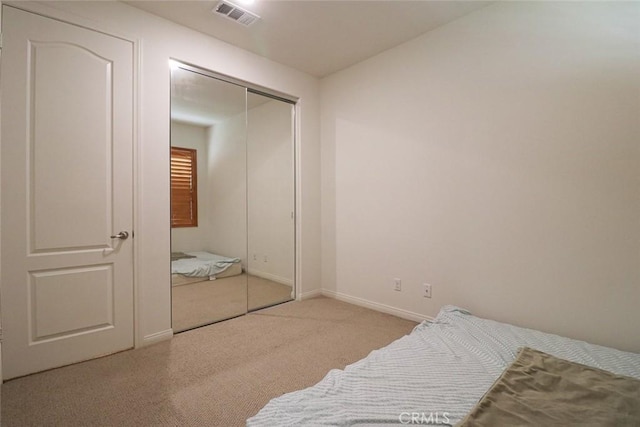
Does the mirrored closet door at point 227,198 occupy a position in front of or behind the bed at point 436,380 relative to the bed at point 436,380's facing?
in front

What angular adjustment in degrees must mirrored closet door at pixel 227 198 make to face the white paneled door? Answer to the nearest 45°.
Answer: approximately 90° to its right

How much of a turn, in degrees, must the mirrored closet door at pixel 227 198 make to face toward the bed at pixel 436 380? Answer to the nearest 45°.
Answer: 0° — it already faces it

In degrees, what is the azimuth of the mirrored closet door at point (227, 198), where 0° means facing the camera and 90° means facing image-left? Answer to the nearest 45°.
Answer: approximately 315°

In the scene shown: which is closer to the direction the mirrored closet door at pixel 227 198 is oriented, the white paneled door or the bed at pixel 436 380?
the bed
